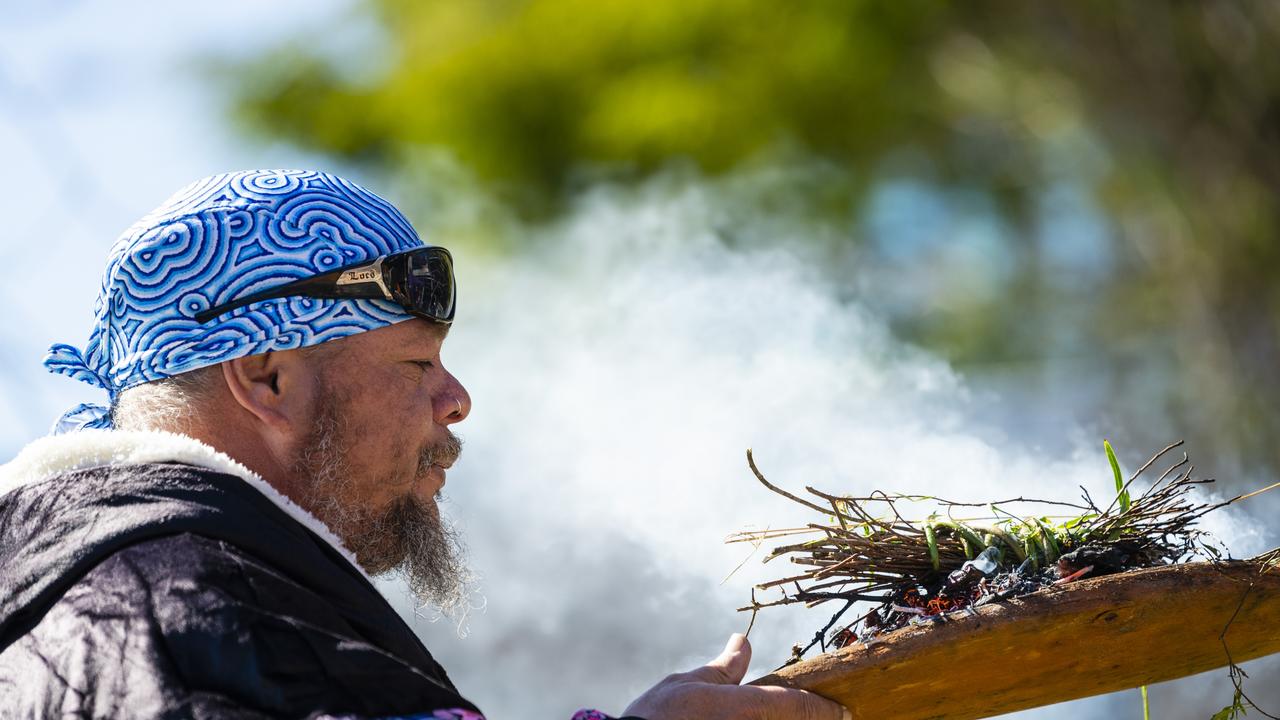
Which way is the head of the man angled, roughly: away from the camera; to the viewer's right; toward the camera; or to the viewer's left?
to the viewer's right

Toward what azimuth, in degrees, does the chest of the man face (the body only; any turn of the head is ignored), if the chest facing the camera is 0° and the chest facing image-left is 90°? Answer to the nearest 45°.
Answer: approximately 270°
